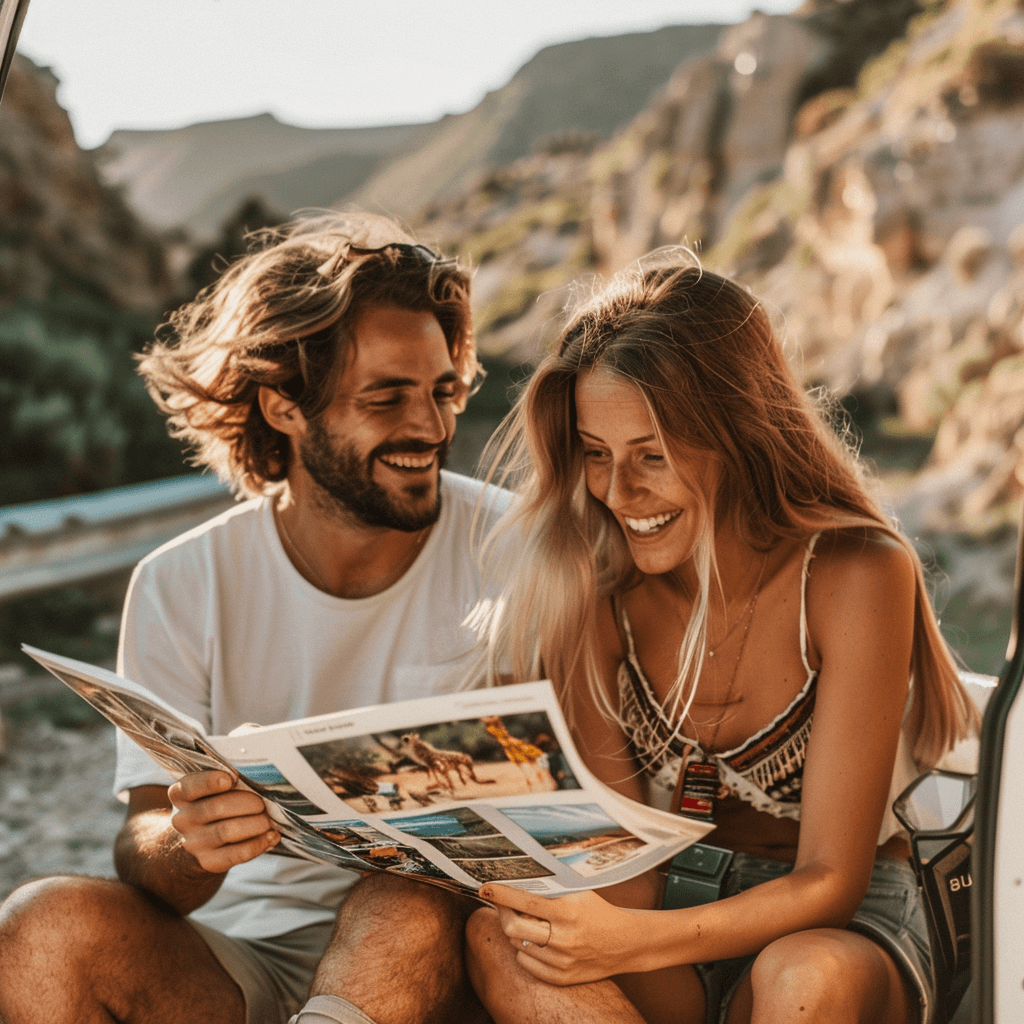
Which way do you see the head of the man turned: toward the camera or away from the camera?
toward the camera

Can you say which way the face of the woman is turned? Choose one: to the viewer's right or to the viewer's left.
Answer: to the viewer's left

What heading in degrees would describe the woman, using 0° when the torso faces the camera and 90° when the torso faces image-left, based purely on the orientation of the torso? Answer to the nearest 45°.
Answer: approximately 45°
